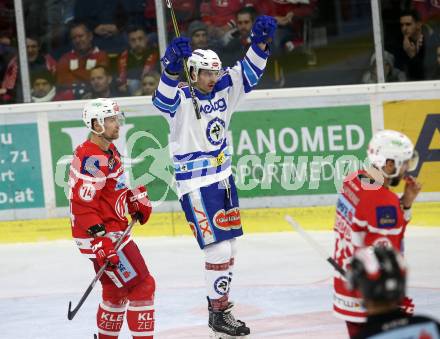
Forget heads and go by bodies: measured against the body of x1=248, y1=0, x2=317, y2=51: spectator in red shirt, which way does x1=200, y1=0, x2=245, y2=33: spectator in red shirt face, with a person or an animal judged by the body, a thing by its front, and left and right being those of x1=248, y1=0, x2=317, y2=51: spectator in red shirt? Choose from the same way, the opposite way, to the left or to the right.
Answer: the same way

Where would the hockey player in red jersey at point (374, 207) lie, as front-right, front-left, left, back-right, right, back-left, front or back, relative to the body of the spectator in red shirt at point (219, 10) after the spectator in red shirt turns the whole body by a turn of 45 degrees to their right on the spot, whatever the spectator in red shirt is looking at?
front-left

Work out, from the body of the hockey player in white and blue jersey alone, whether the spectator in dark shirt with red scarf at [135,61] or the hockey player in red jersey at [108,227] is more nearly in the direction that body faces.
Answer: the hockey player in red jersey

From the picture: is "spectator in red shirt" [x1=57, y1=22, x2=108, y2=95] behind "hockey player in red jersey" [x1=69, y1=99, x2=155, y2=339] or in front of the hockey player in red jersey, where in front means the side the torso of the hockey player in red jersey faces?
behind

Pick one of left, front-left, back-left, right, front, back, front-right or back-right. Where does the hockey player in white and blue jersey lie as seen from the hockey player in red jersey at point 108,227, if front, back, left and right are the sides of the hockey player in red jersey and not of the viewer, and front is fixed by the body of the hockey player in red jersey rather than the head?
left

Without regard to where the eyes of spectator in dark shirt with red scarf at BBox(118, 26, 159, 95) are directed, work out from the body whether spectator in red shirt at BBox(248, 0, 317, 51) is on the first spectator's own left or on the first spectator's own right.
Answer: on the first spectator's own left

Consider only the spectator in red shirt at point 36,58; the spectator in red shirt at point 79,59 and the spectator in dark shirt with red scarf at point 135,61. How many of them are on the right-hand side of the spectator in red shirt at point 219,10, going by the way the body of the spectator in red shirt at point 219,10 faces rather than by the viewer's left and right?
3

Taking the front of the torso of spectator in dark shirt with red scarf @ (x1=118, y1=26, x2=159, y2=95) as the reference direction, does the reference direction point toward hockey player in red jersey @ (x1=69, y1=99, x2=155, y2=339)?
yes

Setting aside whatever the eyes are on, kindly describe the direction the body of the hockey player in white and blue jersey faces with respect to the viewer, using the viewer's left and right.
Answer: facing the viewer and to the right of the viewer

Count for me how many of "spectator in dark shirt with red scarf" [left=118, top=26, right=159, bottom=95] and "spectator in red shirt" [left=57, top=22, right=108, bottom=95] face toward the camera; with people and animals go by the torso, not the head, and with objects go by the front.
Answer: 2

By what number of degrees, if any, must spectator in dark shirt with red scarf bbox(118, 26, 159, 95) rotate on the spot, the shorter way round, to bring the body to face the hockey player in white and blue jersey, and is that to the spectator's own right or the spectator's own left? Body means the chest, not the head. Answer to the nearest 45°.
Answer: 0° — they already face them

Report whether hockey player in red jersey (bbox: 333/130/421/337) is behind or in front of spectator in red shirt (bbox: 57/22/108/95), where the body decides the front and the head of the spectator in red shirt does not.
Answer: in front

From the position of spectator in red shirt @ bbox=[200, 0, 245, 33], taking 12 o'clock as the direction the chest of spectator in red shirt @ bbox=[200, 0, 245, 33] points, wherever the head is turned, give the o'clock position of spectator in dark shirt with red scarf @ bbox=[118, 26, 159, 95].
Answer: spectator in dark shirt with red scarf @ bbox=[118, 26, 159, 95] is roughly at 3 o'clock from spectator in red shirt @ bbox=[200, 0, 245, 33].

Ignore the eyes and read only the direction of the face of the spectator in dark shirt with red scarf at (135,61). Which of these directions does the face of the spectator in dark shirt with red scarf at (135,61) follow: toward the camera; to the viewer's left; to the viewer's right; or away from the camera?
toward the camera

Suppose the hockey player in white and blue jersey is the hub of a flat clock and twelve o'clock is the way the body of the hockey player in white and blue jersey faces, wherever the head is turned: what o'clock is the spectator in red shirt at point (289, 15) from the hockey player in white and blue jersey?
The spectator in red shirt is roughly at 8 o'clock from the hockey player in white and blue jersey.

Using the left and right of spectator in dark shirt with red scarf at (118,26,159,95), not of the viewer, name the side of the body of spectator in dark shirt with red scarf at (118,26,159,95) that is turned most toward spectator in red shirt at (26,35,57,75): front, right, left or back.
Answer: right

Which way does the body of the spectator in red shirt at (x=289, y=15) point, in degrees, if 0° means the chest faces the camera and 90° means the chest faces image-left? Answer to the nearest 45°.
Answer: approximately 0°

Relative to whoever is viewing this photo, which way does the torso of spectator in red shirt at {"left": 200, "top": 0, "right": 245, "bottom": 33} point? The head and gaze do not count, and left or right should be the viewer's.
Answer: facing the viewer

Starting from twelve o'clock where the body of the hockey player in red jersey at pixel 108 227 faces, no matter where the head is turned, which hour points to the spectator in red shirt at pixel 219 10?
The spectator in red shirt is roughly at 8 o'clock from the hockey player in red jersey.

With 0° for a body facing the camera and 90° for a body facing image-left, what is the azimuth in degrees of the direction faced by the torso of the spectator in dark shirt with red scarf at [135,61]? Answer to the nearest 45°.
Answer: approximately 0°

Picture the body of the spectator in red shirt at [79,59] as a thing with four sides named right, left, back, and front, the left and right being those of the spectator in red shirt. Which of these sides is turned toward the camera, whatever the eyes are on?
front
